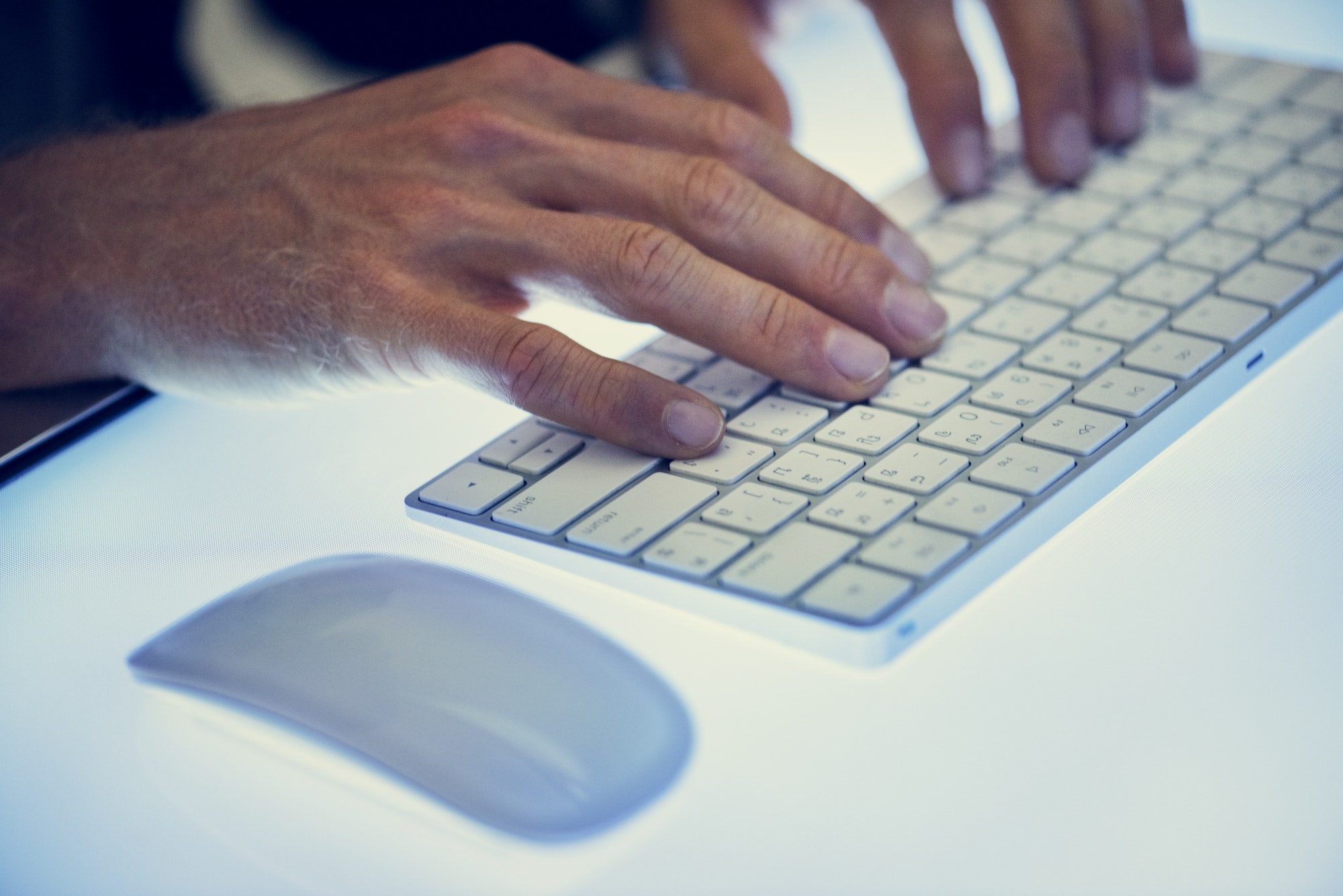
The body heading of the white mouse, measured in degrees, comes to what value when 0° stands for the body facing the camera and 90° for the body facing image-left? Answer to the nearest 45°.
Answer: approximately 315°

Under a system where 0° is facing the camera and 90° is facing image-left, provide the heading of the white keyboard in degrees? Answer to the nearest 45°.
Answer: approximately 135°
